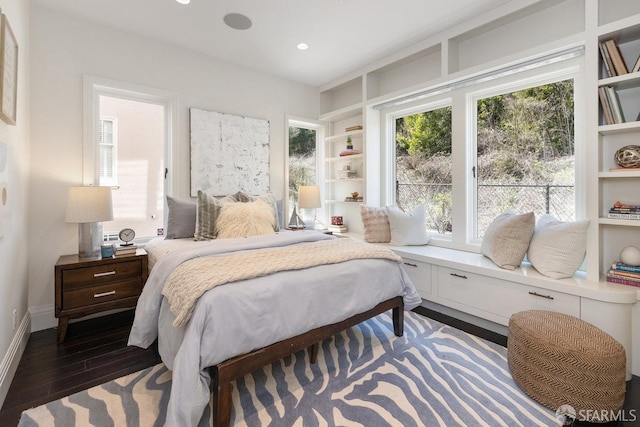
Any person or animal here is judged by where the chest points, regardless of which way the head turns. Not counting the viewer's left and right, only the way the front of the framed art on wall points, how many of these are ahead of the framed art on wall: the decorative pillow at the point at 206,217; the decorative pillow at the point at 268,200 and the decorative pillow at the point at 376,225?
3

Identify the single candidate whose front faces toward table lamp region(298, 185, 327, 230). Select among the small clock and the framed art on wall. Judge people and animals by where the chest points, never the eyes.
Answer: the framed art on wall

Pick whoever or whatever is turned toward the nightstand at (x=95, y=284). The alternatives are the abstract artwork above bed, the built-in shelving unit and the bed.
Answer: the built-in shelving unit

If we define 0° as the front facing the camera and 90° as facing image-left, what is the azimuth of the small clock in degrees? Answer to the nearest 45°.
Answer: approximately 0°

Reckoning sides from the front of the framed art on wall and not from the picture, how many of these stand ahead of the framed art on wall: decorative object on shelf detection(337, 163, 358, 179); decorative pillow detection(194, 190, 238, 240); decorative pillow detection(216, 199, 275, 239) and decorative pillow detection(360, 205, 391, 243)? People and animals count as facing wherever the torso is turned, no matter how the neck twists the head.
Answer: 4

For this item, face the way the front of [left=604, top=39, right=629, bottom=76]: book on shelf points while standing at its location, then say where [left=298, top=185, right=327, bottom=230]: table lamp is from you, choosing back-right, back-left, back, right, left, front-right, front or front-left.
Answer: right

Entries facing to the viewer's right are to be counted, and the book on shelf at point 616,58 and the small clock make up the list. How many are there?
0

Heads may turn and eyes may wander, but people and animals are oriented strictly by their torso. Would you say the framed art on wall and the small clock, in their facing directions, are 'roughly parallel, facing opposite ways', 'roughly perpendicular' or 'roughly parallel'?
roughly perpendicular

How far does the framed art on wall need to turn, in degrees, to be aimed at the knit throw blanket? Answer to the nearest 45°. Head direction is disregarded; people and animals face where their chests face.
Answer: approximately 45° to its right

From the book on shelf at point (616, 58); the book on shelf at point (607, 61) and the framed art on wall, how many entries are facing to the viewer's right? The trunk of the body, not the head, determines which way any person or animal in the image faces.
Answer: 1

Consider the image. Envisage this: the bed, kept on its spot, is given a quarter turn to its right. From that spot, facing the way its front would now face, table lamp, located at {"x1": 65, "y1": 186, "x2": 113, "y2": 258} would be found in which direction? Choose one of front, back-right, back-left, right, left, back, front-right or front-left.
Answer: right

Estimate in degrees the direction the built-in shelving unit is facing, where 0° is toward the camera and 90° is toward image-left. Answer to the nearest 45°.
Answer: approximately 45°

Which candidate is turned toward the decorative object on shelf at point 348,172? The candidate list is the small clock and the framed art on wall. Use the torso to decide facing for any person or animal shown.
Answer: the framed art on wall
